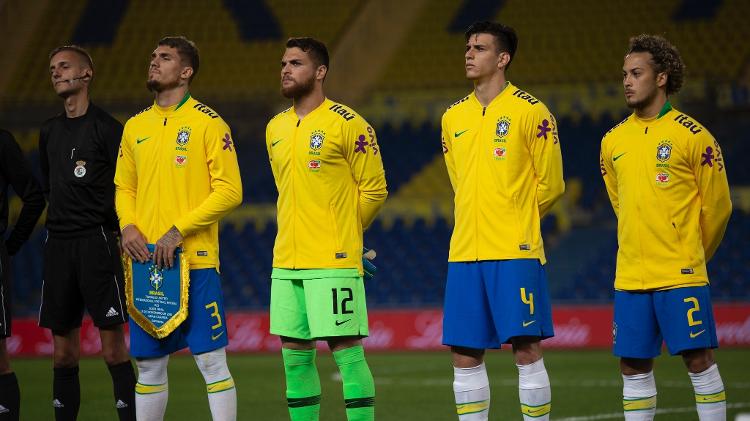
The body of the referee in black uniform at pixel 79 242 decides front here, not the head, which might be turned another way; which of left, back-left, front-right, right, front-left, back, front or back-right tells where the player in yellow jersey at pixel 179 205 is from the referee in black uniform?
left

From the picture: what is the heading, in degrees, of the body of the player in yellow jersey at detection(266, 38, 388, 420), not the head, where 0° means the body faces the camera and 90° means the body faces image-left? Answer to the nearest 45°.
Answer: approximately 45°

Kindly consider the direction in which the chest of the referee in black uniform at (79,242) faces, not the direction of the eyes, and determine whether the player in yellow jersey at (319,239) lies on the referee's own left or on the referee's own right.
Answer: on the referee's own left

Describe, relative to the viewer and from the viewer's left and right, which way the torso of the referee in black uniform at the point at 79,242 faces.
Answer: facing the viewer and to the left of the viewer

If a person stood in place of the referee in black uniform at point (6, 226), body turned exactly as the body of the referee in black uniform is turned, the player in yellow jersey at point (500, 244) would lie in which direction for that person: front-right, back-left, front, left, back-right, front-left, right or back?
left

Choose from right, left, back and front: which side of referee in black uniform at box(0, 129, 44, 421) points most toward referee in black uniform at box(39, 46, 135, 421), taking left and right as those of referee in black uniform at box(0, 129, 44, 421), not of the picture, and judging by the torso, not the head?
left

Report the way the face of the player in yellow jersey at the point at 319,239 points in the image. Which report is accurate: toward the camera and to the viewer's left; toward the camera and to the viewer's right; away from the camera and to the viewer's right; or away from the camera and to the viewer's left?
toward the camera and to the viewer's left

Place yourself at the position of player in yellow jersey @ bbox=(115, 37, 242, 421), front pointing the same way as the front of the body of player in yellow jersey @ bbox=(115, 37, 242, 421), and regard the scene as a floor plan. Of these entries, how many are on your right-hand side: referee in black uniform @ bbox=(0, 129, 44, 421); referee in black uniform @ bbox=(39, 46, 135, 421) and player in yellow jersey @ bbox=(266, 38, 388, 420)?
2

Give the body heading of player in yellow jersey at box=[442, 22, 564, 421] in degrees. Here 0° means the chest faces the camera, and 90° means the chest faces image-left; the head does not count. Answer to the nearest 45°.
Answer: approximately 45°

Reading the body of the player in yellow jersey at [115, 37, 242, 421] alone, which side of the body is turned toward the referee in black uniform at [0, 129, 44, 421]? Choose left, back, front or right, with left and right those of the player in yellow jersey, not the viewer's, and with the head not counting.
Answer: right

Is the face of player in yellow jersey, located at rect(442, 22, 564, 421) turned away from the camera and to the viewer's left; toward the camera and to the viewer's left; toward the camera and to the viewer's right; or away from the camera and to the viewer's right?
toward the camera and to the viewer's left
